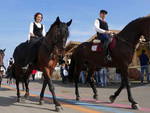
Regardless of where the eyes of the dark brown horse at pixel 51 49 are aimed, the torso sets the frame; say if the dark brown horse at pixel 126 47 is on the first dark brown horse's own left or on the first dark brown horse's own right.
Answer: on the first dark brown horse's own left

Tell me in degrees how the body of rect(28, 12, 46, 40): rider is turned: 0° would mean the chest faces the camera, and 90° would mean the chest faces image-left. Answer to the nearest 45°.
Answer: approximately 315°

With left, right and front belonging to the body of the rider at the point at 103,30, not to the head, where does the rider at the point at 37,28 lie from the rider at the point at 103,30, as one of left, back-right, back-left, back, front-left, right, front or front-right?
back-right

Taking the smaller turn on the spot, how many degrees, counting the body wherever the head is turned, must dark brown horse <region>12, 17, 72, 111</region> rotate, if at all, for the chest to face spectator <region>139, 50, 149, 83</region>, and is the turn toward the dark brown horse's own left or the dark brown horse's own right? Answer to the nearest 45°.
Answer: approximately 90° to the dark brown horse's own left

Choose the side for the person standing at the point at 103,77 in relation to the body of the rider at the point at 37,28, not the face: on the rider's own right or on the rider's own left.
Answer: on the rider's own left

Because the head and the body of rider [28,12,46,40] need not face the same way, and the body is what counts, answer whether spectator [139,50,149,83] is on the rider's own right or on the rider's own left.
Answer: on the rider's own left

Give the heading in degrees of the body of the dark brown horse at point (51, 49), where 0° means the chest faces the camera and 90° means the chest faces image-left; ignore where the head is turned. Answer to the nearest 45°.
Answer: approximately 315°
